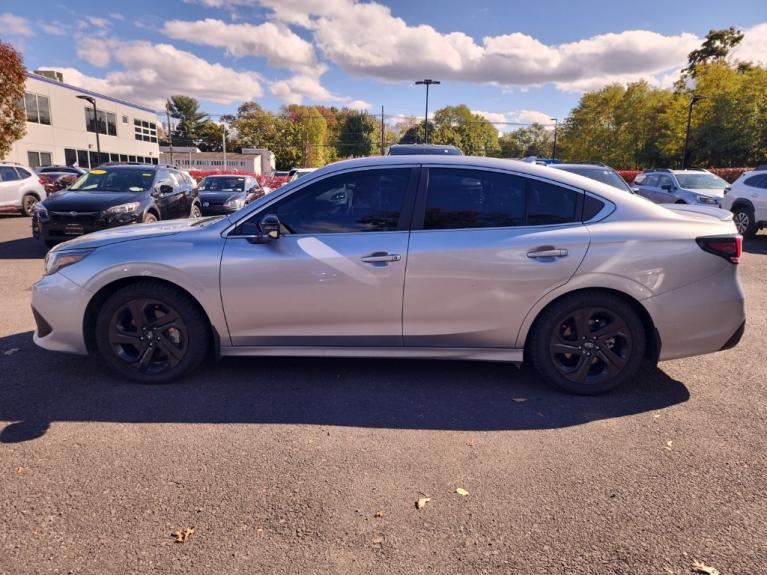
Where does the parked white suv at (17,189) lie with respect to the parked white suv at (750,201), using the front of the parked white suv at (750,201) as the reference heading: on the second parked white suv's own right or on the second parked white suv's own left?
on the second parked white suv's own right

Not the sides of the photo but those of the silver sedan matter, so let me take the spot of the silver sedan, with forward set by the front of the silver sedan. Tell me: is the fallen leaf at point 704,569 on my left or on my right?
on my left

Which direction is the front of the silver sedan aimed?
to the viewer's left

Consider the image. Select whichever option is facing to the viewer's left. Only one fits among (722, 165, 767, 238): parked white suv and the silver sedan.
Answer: the silver sedan

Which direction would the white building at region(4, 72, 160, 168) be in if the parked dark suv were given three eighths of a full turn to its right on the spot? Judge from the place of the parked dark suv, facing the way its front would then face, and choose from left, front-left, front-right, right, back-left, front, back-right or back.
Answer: front

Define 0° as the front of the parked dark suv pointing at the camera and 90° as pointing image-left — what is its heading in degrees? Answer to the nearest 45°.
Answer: approximately 45°

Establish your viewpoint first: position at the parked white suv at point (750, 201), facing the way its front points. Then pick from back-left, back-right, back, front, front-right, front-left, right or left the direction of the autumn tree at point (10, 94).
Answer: back-right
